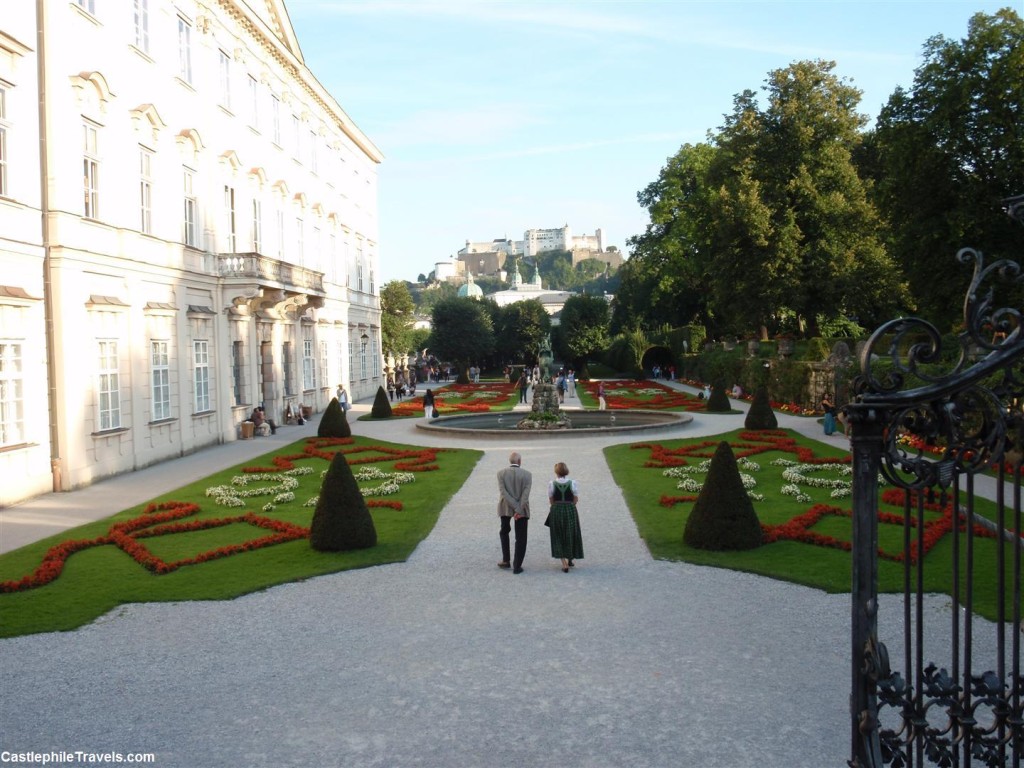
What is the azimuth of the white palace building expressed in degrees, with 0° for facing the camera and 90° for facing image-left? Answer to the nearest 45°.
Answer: approximately 315°

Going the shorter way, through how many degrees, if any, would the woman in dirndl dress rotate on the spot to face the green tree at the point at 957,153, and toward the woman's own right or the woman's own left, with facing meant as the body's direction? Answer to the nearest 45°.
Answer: approximately 45° to the woman's own right

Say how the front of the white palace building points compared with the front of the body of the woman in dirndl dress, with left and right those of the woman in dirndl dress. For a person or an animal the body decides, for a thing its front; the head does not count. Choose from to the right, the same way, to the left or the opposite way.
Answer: to the right

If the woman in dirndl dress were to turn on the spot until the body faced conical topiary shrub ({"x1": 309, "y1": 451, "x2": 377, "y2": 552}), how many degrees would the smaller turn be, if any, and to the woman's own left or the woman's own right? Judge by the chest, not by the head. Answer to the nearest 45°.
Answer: approximately 90° to the woman's own left

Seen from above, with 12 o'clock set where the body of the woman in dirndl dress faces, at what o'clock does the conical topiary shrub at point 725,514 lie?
The conical topiary shrub is roughly at 2 o'clock from the woman in dirndl dress.

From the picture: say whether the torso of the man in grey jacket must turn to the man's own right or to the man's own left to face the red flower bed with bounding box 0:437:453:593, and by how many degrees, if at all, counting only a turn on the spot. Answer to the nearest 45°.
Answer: approximately 90° to the man's own left

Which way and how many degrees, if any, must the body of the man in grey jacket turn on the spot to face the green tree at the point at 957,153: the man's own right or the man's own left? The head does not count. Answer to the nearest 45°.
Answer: approximately 45° to the man's own right

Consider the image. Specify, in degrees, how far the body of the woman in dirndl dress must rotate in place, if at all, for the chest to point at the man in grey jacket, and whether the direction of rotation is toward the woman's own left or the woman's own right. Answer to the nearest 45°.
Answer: approximately 90° to the woman's own left

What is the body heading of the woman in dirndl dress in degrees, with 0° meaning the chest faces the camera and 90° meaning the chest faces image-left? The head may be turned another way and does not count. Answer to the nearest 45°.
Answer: approximately 180°

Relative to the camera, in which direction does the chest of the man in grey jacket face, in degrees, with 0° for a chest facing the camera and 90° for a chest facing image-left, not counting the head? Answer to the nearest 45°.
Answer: approximately 180°

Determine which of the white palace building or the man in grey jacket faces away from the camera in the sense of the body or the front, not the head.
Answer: the man in grey jacket

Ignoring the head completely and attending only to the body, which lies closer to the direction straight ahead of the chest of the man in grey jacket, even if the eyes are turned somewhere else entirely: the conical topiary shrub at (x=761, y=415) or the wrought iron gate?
the conical topiary shrub

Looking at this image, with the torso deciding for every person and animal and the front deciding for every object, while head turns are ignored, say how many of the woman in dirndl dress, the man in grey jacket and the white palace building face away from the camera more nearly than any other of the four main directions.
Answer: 2

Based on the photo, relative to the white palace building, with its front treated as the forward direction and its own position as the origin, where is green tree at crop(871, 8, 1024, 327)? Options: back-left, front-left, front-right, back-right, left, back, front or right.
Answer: front-left
